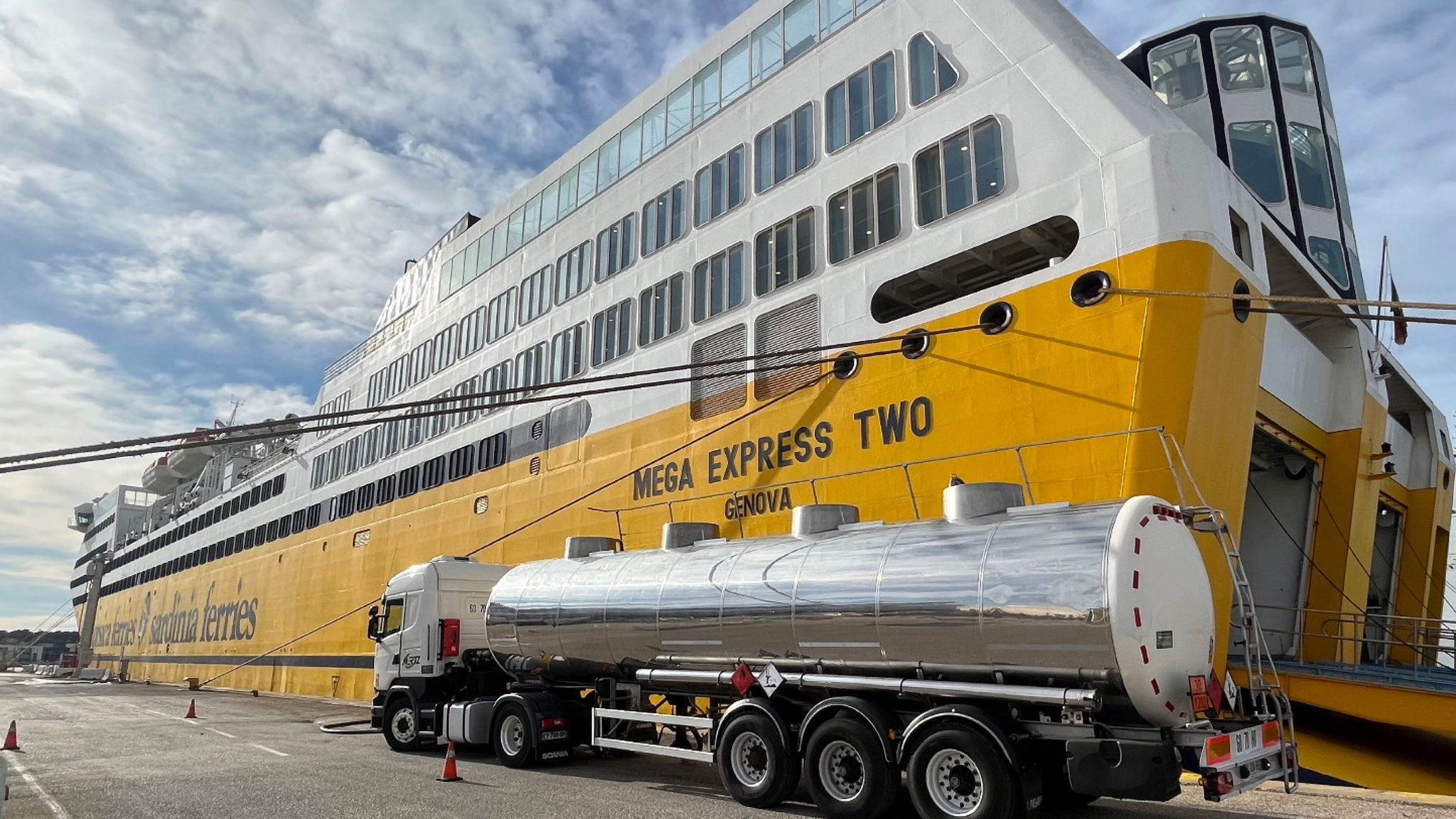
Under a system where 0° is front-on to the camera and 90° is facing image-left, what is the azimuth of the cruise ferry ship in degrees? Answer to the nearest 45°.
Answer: approximately 135°

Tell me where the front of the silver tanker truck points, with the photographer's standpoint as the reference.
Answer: facing away from the viewer and to the left of the viewer

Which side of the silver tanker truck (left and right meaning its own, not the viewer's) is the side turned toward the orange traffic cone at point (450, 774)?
front

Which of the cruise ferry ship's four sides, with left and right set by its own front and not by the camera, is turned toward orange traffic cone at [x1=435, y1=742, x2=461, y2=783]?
left

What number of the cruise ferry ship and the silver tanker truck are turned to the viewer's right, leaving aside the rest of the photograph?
0

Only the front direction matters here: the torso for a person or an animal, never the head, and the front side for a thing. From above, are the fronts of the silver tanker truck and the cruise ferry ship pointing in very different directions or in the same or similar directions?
same or similar directions

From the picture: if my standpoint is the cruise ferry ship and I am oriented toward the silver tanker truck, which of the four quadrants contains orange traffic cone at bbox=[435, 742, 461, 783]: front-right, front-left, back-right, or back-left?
front-right
